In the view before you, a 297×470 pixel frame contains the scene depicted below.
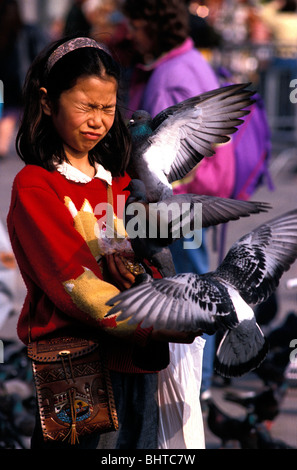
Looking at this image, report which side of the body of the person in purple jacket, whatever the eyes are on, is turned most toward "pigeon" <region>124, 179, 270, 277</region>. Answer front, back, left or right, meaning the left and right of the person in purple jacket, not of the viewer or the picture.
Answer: left

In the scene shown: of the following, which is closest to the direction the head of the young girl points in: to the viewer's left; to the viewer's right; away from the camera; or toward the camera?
toward the camera

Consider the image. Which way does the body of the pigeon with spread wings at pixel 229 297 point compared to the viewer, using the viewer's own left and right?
facing away from the viewer and to the left of the viewer

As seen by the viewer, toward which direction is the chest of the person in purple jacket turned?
to the viewer's left

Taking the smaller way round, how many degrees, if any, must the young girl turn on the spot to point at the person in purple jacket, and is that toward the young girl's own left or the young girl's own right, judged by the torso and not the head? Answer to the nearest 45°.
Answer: approximately 135° to the young girl's own left

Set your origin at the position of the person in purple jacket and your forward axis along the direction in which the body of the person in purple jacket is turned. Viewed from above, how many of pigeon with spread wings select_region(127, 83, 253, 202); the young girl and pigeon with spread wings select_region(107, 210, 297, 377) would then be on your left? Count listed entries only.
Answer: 3

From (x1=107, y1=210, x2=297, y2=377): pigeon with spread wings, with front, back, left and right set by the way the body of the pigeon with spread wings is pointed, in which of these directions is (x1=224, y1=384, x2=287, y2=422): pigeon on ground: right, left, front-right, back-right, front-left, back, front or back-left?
front-right

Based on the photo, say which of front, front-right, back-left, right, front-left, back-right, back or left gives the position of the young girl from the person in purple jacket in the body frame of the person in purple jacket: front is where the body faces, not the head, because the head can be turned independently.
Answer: left
